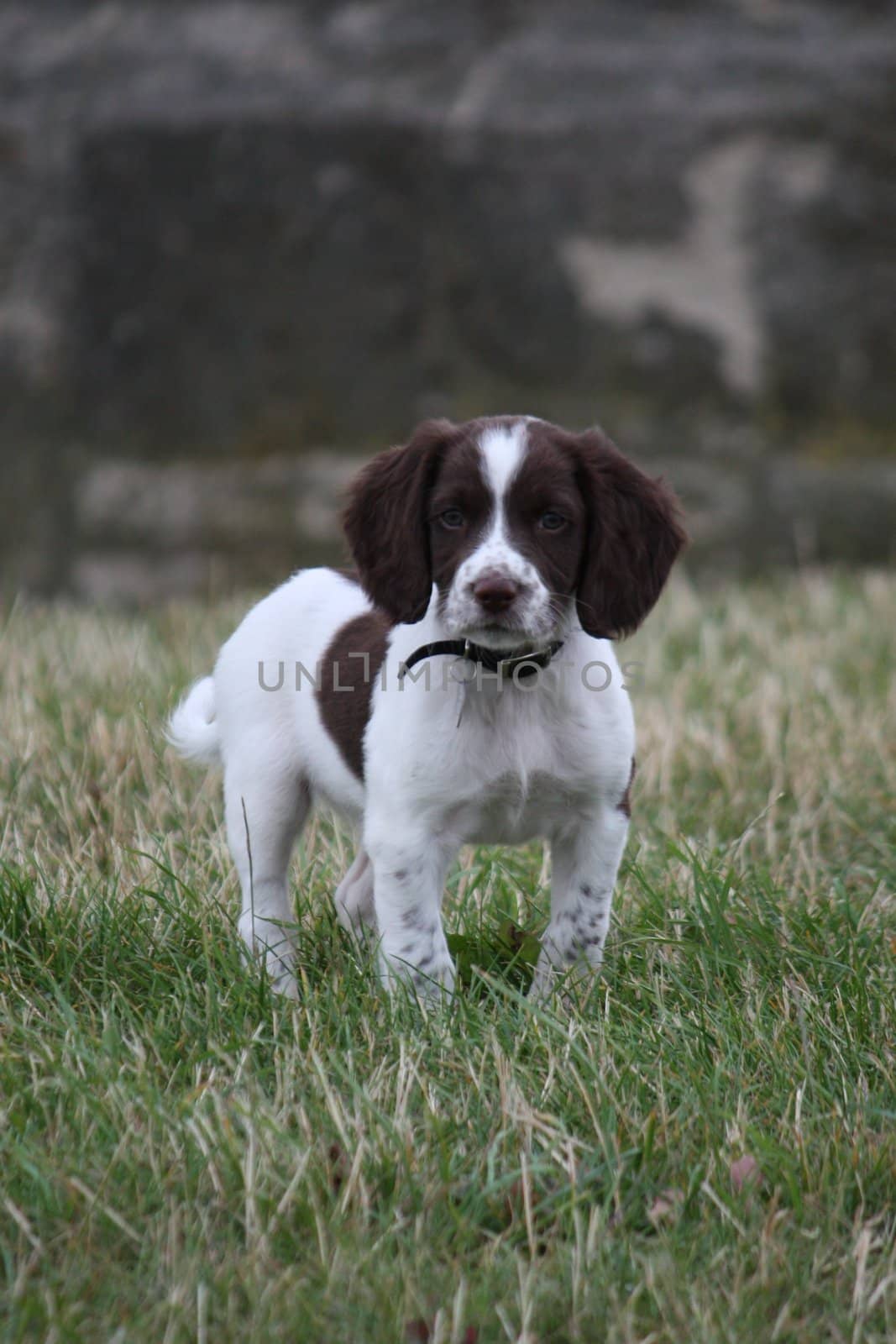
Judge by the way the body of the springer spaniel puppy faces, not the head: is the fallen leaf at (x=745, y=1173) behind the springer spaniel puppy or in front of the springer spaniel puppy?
in front

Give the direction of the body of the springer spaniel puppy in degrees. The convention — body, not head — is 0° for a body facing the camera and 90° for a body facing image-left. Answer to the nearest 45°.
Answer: approximately 315°
